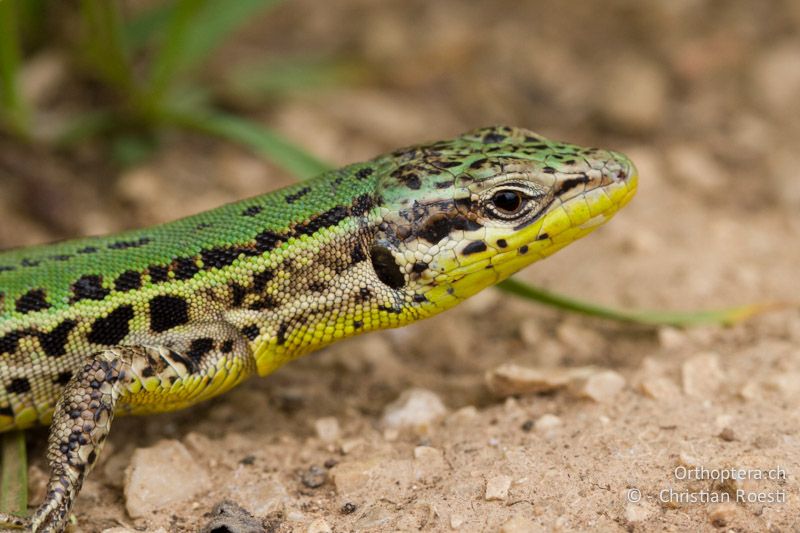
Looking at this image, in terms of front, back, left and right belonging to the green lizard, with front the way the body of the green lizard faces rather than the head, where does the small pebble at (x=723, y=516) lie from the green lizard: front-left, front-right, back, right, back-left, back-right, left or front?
front

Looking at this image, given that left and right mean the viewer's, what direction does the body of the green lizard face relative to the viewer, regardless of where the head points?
facing to the right of the viewer

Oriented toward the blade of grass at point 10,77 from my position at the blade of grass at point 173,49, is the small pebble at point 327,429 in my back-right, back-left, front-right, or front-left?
back-left

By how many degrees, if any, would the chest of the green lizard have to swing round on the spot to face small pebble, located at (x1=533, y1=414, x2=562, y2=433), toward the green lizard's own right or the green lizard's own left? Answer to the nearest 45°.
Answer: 0° — it already faces it

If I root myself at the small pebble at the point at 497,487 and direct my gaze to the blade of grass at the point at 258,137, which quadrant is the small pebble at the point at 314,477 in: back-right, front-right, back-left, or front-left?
front-left
